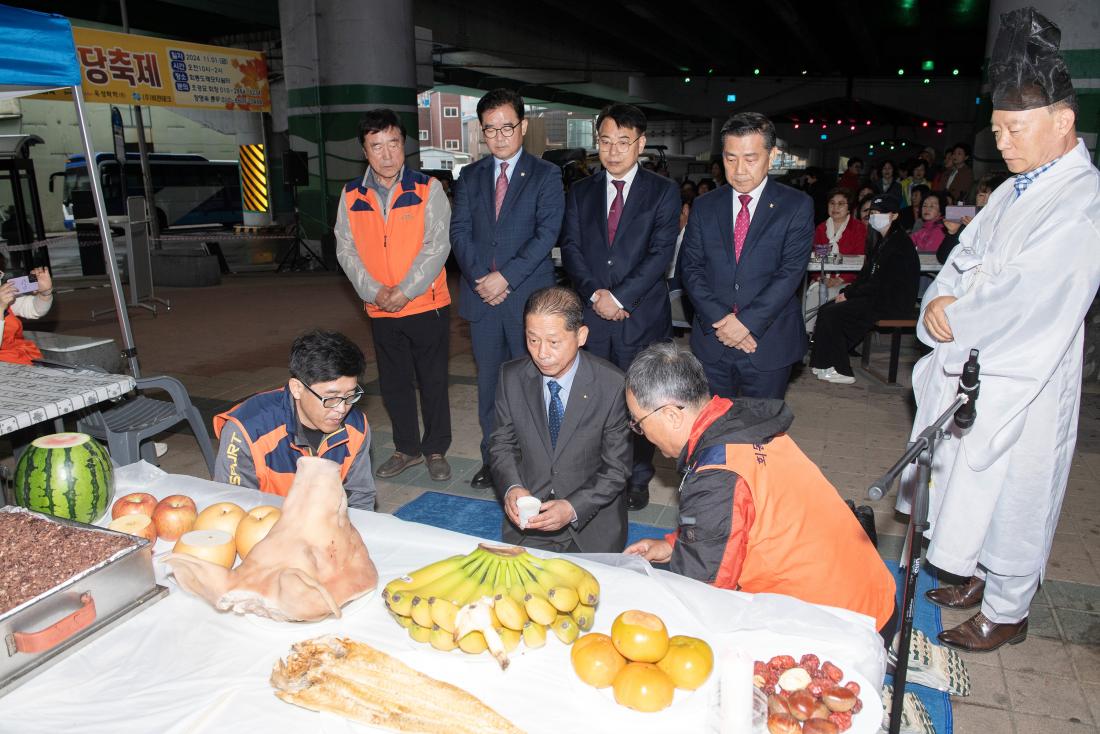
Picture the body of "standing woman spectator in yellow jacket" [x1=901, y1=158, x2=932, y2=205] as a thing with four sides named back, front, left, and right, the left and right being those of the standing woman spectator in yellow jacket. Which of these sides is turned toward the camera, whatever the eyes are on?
front

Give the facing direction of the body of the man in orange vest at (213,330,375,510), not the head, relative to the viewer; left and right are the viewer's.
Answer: facing the viewer and to the right of the viewer

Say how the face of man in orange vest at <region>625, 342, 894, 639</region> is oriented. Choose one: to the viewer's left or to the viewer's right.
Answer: to the viewer's left

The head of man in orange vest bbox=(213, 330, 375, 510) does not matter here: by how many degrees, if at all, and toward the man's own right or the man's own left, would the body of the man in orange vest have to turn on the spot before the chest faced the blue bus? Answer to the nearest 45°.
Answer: approximately 135° to the man's own left

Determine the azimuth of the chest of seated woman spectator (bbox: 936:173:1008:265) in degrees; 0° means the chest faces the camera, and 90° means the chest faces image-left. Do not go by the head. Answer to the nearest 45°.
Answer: approximately 45°

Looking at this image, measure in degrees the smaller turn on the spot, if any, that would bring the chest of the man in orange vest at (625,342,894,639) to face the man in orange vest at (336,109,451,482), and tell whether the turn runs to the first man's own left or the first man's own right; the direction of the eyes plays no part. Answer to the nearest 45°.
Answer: approximately 45° to the first man's own right

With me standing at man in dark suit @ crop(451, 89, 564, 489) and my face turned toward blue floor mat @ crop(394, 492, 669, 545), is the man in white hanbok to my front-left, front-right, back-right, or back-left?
front-left

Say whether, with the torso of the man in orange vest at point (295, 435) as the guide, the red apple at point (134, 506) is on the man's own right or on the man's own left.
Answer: on the man's own right

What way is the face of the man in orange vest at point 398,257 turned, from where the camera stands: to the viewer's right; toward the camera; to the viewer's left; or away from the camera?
toward the camera

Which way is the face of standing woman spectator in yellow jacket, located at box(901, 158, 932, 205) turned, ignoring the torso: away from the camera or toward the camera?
toward the camera

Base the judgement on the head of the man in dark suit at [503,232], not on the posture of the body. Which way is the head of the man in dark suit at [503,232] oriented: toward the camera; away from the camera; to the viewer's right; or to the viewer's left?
toward the camera
